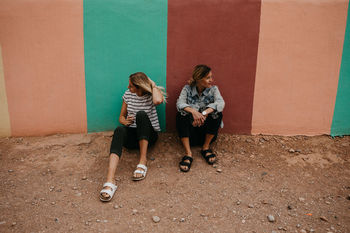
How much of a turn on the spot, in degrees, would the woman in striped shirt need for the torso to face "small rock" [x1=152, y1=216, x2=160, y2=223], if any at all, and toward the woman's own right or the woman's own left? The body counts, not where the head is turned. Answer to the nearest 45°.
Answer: approximately 45° to the woman's own left

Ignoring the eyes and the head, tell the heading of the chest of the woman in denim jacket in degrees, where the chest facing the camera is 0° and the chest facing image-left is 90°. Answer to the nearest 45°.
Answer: approximately 0°

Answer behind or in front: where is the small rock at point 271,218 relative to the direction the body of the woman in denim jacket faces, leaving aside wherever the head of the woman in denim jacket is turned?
in front

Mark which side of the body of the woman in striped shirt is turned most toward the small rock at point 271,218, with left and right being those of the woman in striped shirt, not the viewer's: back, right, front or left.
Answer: left

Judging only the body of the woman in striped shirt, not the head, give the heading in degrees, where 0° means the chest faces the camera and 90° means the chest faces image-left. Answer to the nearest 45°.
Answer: approximately 45°
